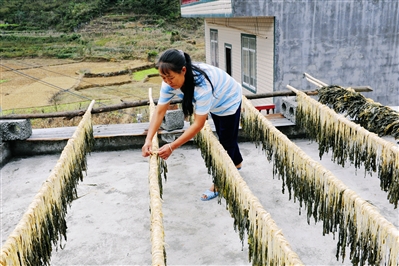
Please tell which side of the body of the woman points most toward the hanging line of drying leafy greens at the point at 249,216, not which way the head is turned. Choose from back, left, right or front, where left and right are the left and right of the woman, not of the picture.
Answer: left

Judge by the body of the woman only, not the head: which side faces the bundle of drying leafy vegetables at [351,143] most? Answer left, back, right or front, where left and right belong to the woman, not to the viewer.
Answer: back

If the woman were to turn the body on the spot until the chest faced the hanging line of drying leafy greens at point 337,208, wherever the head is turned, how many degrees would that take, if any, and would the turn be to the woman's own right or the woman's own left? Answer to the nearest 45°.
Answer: approximately 90° to the woman's own left

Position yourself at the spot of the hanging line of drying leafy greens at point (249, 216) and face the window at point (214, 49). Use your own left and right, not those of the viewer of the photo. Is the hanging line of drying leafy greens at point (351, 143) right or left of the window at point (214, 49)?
right

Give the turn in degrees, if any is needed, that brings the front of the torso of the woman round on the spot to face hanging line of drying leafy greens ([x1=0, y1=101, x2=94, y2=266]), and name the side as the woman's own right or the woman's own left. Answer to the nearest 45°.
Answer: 0° — they already face it

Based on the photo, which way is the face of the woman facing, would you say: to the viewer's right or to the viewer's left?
to the viewer's left

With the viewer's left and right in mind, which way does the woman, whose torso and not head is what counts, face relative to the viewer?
facing the viewer and to the left of the viewer

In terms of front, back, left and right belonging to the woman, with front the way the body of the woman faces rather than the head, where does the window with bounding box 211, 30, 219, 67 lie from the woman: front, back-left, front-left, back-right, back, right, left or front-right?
back-right

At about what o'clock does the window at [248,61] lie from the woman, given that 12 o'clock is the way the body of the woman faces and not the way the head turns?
The window is roughly at 5 o'clock from the woman.
